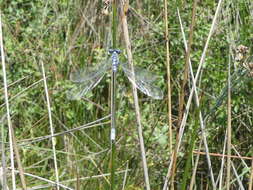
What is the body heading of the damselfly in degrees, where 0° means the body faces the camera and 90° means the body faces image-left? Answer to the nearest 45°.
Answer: approximately 180°
